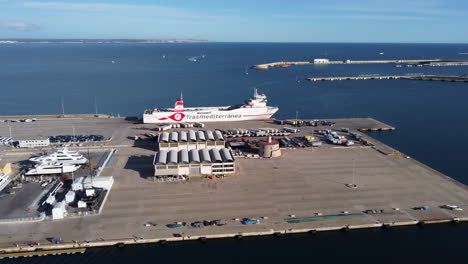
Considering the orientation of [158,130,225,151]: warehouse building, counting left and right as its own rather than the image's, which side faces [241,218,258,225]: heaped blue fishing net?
front

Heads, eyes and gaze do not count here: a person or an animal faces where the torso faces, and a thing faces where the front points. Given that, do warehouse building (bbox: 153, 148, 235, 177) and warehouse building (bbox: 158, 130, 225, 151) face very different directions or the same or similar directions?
same or similar directions

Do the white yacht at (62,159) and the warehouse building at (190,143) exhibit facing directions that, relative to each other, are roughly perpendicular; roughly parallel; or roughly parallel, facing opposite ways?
roughly perpendicular

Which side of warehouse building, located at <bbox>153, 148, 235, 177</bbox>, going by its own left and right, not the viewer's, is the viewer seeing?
front

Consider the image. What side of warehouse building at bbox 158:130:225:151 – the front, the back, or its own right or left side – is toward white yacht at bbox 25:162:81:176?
right

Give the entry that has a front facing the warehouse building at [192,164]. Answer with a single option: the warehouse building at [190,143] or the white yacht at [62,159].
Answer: the warehouse building at [190,143]

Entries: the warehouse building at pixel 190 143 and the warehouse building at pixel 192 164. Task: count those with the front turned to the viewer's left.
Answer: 0

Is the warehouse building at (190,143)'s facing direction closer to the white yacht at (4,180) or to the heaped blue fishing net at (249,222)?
the heaped blue fishing net
